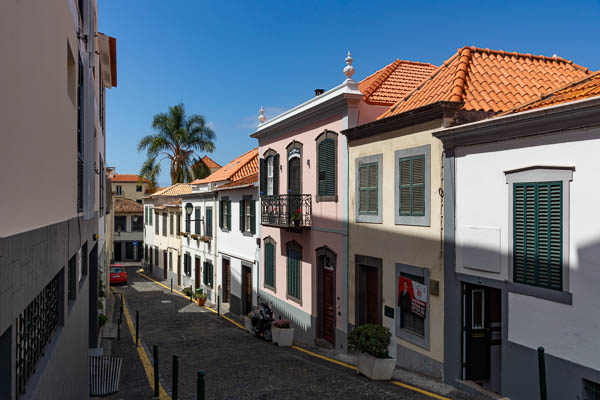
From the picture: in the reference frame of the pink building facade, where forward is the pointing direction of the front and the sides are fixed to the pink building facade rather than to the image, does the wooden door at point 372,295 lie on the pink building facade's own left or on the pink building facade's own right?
on the pink building facade's own left

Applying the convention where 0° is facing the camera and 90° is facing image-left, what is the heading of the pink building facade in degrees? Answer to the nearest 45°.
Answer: approximately 45°

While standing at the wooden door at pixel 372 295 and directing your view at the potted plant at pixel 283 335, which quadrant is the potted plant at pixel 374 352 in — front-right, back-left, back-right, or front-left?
back-left

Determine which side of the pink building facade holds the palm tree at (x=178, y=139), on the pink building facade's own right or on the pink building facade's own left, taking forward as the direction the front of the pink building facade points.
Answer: on the pink building facade's own right

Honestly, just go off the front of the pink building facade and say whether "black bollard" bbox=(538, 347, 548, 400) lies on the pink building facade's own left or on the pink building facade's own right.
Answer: on the pink building facade's own left

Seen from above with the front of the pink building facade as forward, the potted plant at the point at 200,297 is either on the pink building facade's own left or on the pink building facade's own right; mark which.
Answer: on the pink building facade's own right

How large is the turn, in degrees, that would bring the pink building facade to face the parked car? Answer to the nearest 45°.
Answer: approximately 90° to its right
